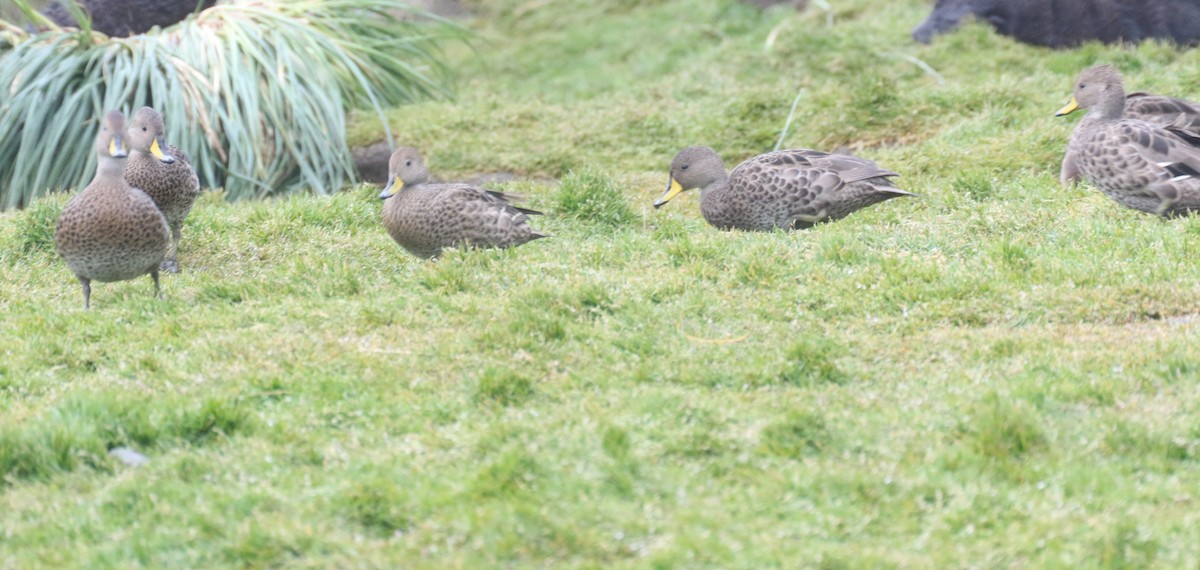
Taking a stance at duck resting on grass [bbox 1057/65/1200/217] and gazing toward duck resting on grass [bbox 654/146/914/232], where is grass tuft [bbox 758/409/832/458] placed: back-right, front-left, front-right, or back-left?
front-left

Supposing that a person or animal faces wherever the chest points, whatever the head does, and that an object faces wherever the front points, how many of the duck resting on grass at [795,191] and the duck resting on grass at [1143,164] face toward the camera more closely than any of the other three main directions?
0

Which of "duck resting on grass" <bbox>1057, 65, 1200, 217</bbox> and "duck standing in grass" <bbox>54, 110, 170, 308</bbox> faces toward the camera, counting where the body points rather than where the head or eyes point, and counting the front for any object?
the duck standing in grass

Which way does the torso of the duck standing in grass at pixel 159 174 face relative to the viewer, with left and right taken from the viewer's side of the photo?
facing the viewer and to the left of the viewer

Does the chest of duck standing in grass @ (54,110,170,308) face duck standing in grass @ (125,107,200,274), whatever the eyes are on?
no

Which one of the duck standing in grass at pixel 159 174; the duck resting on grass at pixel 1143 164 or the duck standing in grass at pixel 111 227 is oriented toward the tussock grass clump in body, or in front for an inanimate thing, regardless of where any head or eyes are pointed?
the duck resting on grass

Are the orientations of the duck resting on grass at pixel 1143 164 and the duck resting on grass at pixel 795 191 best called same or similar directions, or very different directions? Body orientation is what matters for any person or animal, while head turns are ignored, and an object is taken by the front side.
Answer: same or similar directions

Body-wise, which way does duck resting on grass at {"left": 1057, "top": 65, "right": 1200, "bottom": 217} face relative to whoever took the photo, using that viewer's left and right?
facing to the left of the viewer

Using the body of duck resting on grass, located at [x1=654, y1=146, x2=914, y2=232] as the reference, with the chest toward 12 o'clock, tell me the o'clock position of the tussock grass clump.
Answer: The tussock grass clump is roughly at 1 o'clock from the duck resting on grass.

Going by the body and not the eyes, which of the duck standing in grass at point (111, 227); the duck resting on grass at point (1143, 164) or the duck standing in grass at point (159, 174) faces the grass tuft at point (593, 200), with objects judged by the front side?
the duck resting on grass

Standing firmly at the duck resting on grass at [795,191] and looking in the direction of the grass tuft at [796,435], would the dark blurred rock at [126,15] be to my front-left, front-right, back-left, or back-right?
back-right

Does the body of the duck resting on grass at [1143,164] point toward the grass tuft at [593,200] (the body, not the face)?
yes

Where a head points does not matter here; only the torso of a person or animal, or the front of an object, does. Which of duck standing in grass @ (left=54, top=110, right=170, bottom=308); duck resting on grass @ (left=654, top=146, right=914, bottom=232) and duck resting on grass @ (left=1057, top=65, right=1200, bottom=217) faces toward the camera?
the duck standing in grass

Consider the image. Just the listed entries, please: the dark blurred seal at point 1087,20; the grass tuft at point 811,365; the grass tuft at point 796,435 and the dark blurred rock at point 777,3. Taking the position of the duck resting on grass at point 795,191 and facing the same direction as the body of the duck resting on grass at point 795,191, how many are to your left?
2

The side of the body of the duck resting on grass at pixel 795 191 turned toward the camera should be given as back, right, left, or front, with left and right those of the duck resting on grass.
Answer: left

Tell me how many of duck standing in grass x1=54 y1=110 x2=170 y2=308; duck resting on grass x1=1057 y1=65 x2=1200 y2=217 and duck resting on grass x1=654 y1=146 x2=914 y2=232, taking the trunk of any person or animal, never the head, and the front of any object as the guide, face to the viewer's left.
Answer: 2

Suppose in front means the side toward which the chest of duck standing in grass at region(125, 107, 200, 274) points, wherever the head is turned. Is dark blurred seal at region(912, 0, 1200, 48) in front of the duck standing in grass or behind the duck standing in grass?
behind

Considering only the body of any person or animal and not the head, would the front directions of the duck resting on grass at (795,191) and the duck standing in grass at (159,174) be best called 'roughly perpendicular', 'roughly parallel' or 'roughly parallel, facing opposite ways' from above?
roughly perpendicular

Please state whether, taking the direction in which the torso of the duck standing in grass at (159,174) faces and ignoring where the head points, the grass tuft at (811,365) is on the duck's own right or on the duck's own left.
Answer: on the duck's own left

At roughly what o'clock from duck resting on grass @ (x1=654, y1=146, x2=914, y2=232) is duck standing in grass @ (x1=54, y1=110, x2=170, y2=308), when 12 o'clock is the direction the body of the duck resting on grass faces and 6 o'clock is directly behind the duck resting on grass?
The duck standing in grass is roughly at 11 o'clock from the duck resting on grass.
